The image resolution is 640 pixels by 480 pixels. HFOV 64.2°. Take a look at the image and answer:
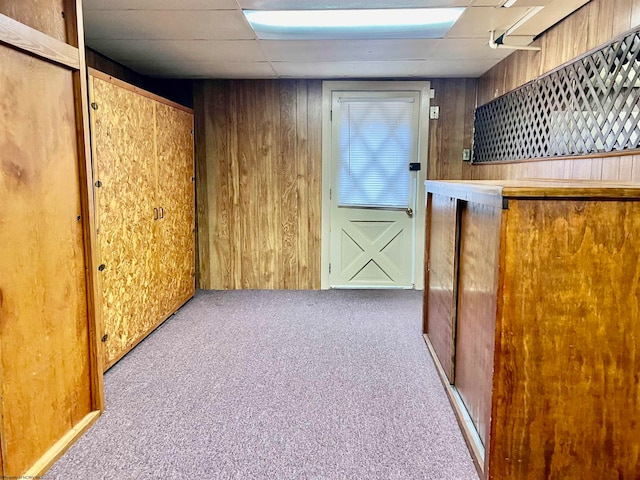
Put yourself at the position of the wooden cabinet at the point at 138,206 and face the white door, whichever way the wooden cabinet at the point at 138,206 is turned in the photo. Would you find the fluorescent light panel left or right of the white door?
right

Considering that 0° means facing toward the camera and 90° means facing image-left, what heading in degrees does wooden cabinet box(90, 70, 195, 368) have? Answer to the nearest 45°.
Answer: approximately 315°

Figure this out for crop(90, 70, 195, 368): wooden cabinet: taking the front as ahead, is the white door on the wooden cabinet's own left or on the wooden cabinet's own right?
on the wooden cabinet's own left

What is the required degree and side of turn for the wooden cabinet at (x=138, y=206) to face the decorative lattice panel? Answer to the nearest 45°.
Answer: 0° — it already faces it

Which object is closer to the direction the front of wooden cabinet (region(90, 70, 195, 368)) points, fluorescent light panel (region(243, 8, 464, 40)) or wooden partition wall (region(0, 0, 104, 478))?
the fluorescent light panel

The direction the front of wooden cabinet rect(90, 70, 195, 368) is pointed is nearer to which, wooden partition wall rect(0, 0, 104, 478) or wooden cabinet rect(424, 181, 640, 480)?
the wooden cabinet

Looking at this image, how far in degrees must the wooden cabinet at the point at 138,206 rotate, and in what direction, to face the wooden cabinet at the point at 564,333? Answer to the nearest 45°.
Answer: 0° — it already faces it

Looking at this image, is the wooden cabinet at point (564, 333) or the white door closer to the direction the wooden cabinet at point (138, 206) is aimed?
the wooden cabinet
